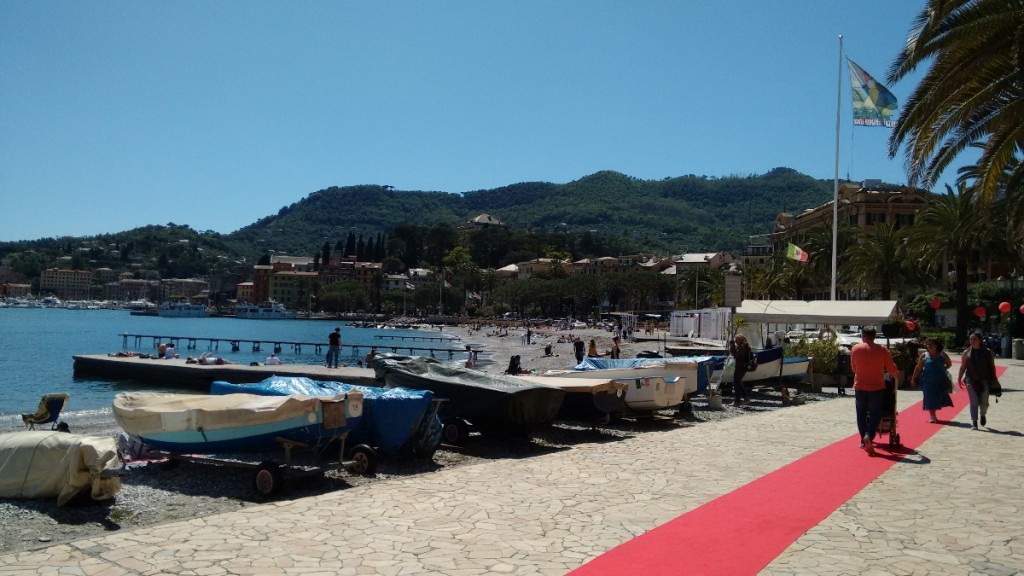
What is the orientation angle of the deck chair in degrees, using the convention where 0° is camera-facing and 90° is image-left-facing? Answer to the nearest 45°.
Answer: approximately 90°

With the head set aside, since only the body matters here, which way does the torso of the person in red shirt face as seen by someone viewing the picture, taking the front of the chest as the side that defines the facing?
away from the camera

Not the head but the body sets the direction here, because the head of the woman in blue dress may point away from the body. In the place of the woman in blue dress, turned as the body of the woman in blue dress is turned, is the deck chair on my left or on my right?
on my right

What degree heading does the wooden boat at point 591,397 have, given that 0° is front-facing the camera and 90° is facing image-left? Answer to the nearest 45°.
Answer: approximately 135°

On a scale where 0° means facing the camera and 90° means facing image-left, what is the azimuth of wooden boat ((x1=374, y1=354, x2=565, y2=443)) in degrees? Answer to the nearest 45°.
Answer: approximately 135°

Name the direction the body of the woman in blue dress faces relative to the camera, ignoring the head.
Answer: toward the camera

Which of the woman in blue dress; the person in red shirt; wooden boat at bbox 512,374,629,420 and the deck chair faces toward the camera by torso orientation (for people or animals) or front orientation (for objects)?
the woman in blue dress

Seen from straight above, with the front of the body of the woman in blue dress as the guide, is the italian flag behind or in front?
behind

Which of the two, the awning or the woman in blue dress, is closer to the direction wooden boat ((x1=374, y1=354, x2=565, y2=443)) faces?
the awning

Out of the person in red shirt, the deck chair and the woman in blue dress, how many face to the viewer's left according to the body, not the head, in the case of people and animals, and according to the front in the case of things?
1

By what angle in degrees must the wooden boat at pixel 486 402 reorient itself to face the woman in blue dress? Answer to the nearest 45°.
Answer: approximately 135° to its right

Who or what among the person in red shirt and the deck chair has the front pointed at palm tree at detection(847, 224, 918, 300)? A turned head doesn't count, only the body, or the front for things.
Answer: the person in red shirt

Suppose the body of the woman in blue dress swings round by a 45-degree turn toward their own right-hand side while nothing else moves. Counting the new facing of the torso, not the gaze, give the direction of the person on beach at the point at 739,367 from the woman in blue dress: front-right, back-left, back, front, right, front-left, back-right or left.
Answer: right

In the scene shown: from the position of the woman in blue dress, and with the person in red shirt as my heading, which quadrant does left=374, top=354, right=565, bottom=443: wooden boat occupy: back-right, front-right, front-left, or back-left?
front-right

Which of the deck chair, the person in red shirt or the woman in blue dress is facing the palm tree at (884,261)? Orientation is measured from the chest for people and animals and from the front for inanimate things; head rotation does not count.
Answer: the person in red shirt
